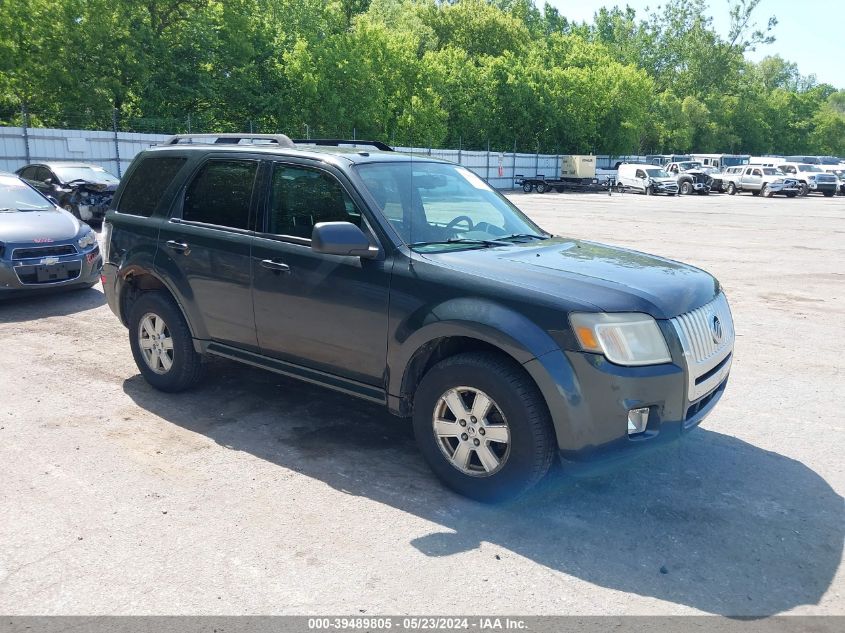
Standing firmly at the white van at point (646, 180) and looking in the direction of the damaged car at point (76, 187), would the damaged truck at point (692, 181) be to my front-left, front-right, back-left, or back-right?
back-left

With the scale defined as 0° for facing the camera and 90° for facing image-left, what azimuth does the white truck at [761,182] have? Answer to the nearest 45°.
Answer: approximately 315°

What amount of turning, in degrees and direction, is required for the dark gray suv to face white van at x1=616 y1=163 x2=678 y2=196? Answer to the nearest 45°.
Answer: approximately 135° to its left

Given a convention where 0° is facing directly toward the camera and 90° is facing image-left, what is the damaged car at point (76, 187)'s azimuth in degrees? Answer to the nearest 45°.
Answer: approximately 315°

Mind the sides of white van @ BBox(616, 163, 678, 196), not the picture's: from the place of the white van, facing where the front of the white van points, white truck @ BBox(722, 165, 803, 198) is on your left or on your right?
on your left

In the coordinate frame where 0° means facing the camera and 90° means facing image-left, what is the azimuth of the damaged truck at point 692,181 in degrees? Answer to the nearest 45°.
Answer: approximately 315°

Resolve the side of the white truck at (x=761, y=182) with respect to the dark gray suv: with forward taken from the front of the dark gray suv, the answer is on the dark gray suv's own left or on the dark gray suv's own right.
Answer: on the dark gray suv's own left

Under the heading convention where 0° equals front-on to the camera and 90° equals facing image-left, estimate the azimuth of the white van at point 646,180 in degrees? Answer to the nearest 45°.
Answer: approximately 315°
